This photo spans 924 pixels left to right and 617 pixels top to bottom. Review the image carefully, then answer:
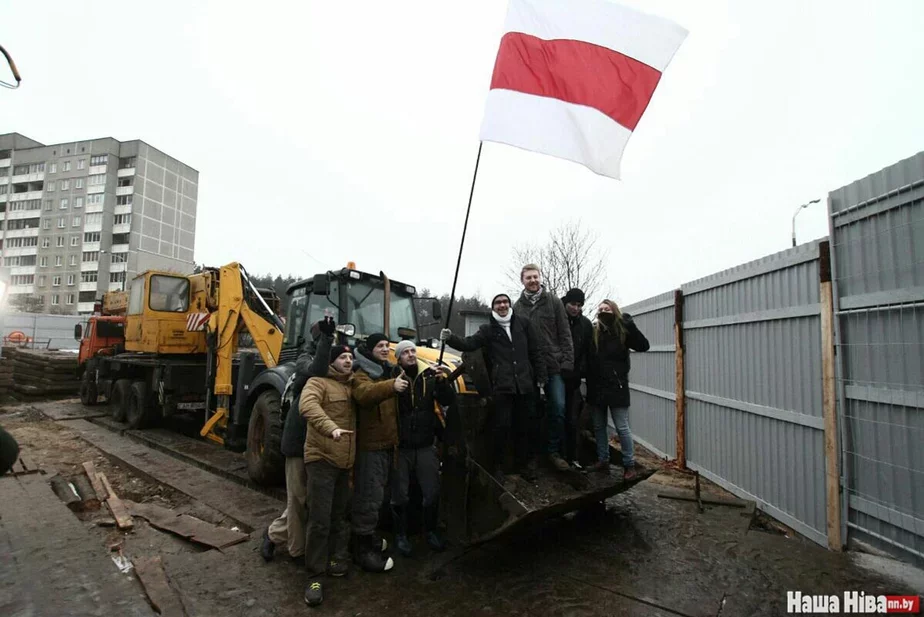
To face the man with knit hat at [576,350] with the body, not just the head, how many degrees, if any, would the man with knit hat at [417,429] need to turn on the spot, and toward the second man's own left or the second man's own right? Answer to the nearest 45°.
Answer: approximately 90° to the second man's own left

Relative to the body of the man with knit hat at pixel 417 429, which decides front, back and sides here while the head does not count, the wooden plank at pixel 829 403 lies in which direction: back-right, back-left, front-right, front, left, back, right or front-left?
left

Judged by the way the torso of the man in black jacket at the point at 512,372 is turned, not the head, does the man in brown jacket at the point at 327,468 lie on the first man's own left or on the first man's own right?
on the first man's own right

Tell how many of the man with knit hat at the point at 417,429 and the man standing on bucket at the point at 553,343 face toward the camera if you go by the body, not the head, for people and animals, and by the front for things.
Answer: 2

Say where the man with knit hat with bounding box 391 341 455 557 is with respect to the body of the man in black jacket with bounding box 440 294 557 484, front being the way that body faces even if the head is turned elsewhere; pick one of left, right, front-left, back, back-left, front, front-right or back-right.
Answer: right

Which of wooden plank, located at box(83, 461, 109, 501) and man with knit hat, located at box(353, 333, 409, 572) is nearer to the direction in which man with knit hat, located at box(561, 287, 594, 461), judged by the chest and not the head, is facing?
the man with knit hat

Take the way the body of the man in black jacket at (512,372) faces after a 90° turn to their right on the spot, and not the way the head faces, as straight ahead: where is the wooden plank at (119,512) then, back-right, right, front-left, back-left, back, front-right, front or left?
front

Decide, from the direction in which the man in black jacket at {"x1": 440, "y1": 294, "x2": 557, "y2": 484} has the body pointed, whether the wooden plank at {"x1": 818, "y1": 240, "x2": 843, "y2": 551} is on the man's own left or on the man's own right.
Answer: on the man's own left

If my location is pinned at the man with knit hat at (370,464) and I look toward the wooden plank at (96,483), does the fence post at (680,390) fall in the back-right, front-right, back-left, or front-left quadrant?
back-right
